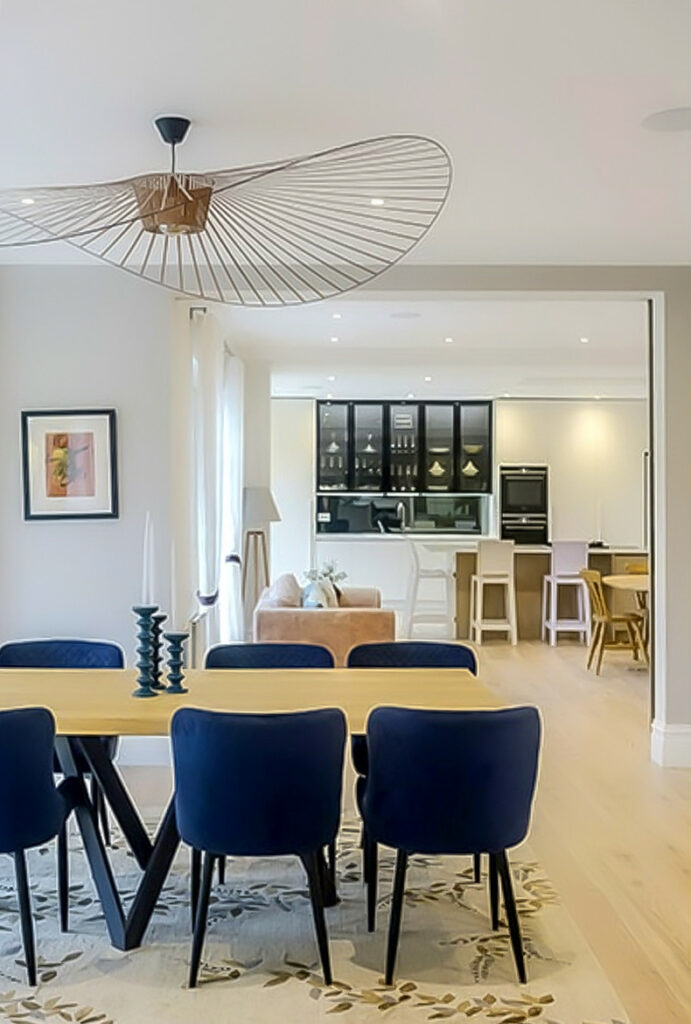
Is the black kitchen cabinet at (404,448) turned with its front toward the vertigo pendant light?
yes

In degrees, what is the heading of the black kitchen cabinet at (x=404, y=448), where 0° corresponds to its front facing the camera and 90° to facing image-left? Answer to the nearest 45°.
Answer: approximately 0°

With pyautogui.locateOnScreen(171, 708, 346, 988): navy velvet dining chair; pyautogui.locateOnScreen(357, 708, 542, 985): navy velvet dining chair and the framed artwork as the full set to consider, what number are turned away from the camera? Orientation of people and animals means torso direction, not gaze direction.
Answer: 2

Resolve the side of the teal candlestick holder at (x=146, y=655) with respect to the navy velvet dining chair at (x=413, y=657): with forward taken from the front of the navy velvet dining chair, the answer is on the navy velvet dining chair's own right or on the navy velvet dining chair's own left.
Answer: on the navy velvet dining chair's own right

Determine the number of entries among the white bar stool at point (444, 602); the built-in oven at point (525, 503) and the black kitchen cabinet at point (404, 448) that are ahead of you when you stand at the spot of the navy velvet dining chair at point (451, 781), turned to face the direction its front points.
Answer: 3

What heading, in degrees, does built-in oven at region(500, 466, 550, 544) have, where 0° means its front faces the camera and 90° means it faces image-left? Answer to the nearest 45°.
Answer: approximately 0°

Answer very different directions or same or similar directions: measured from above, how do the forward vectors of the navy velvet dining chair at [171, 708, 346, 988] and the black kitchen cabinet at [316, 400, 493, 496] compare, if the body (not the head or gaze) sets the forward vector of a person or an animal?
very different directions

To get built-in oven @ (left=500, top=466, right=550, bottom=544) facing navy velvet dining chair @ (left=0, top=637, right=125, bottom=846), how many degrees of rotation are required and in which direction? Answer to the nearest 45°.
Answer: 0° — it already faces it

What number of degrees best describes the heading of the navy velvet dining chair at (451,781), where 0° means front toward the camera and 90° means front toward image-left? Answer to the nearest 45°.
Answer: approximately 180°

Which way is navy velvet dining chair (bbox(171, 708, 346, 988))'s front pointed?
away from the camera

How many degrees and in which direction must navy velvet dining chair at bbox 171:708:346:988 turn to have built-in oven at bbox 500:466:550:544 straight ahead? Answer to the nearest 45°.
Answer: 0° — it already faces it
